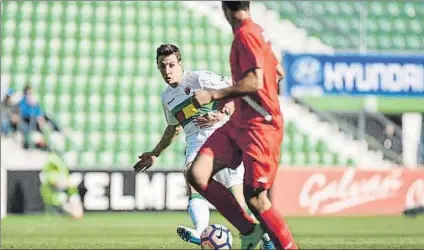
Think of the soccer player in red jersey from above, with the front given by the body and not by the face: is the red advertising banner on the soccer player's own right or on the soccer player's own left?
on the soccer player's own right

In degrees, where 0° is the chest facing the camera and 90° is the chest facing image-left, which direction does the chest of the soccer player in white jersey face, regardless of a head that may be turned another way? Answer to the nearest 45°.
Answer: approximately 45°

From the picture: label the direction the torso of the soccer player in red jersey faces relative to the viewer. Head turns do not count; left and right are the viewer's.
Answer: facing to the left of the viewer

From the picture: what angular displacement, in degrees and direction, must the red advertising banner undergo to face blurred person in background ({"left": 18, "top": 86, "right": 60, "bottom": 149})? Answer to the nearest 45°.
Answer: approximately 90° to its right

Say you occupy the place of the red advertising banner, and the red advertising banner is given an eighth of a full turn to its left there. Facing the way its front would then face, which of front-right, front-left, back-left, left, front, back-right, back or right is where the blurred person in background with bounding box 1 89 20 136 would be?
back-right

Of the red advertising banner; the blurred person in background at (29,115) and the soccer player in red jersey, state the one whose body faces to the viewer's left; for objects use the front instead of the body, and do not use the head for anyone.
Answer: the soccer player in red jersey
